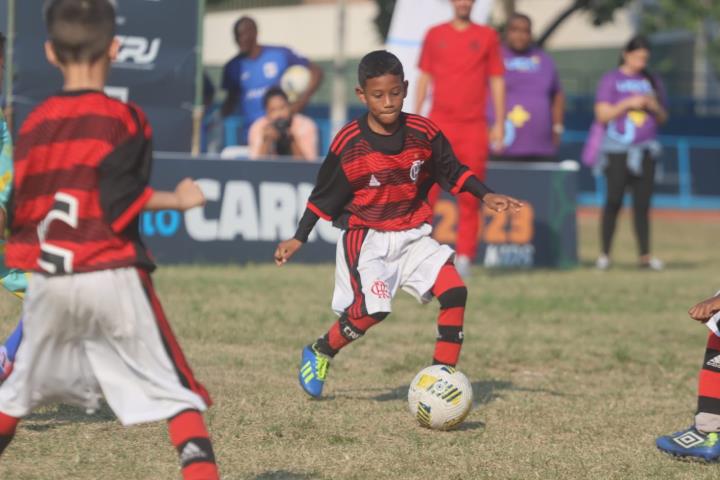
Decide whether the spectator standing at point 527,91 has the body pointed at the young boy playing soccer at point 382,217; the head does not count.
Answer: yes

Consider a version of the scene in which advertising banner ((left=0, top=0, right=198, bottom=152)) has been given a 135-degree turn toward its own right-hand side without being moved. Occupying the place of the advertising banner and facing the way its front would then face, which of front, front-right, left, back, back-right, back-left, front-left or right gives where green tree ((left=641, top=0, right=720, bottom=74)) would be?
right

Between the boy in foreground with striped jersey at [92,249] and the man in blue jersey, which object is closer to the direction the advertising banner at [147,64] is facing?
the boy in foreground with striped jersey

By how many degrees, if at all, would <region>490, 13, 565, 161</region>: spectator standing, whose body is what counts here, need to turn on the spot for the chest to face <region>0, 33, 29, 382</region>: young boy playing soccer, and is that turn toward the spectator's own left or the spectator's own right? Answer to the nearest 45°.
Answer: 0° — they already face them

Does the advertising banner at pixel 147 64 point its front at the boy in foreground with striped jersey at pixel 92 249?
yes

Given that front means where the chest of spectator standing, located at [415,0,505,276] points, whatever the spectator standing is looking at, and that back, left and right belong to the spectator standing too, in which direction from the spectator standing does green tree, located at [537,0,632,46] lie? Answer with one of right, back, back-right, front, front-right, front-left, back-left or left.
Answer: back
